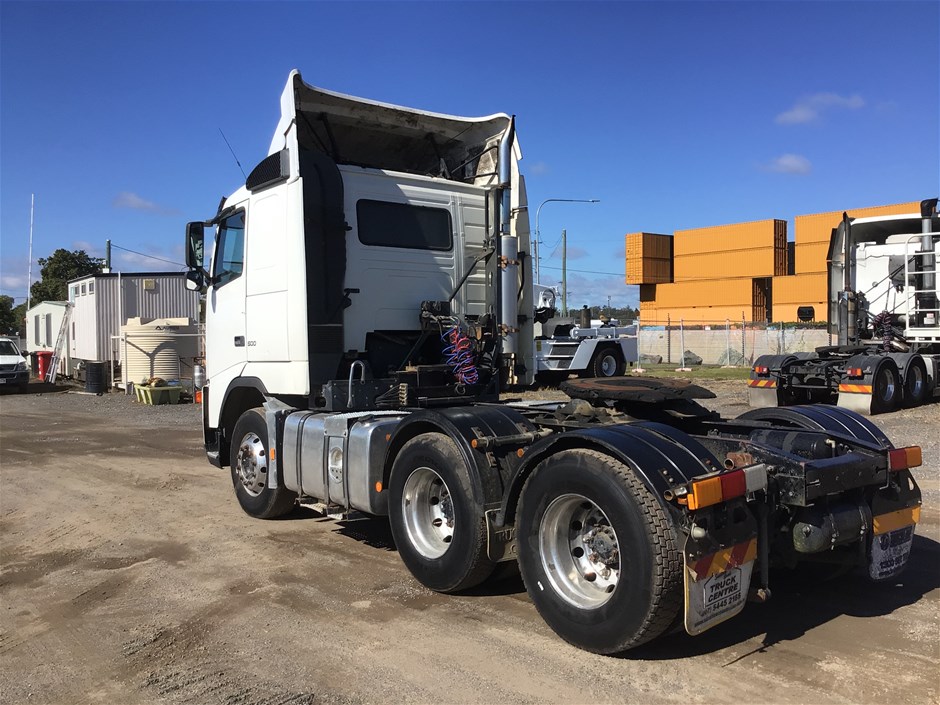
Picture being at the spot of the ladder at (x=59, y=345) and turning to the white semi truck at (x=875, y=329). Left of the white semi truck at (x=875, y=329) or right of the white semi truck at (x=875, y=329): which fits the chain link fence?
left

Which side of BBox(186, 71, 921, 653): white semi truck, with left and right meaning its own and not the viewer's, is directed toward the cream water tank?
front

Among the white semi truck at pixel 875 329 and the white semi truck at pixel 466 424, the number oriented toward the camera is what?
0

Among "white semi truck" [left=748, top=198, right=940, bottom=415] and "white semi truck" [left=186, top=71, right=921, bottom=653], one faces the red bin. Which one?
"white semi truck" [left=186, top=71, right=921, bottom=653]

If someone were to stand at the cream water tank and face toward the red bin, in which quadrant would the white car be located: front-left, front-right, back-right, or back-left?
front-left

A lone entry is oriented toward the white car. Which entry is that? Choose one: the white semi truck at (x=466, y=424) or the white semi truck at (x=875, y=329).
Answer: the white semi truck at (x=466, y=424)

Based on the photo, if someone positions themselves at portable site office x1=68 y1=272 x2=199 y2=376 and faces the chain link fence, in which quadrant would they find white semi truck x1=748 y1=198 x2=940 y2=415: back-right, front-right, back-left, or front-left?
front-right

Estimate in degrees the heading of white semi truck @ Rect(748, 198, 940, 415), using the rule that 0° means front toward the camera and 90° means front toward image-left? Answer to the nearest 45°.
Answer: approximately 225°

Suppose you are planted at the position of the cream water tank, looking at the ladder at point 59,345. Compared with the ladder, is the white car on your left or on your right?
left

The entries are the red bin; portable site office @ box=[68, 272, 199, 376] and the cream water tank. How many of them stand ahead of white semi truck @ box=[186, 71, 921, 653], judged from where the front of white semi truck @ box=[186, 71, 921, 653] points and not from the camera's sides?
3

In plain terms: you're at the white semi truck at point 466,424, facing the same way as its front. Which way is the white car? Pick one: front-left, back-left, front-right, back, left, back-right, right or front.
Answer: front

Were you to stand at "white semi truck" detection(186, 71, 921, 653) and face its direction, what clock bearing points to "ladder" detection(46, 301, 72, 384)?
The ladder is roughly at 12 o'clock from the white semi truck.

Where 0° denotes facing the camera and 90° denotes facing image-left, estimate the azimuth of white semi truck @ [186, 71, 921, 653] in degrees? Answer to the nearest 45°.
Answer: approximately 135°

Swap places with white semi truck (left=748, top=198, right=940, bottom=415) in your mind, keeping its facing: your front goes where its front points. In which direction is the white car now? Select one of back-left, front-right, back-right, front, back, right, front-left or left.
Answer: back-left

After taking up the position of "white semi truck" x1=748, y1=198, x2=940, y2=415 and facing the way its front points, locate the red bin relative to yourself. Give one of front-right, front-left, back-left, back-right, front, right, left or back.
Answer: back-left

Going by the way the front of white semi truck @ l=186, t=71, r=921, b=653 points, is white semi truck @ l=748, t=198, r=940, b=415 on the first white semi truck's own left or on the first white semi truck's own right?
on the first white semi truck's own right

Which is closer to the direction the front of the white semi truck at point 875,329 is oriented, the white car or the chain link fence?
the chain link fence
